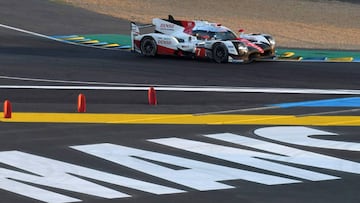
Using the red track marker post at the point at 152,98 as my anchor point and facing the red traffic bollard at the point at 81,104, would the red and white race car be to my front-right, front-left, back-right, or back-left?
back-right

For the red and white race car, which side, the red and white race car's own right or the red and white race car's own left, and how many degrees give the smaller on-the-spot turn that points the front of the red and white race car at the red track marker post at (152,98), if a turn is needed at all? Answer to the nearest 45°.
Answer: approximately 45° to the red and white race car's own right

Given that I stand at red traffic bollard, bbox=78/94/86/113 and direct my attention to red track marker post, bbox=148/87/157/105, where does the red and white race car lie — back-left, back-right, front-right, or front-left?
front-left

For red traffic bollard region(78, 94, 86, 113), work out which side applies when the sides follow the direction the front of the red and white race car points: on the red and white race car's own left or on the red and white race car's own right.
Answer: on the red and white race car's own right

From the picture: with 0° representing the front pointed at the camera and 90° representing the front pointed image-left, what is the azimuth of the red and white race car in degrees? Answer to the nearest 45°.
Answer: approximately 315°

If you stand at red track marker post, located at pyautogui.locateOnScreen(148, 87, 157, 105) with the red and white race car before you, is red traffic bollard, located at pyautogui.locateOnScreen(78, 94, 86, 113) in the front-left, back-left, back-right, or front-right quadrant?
back-left
